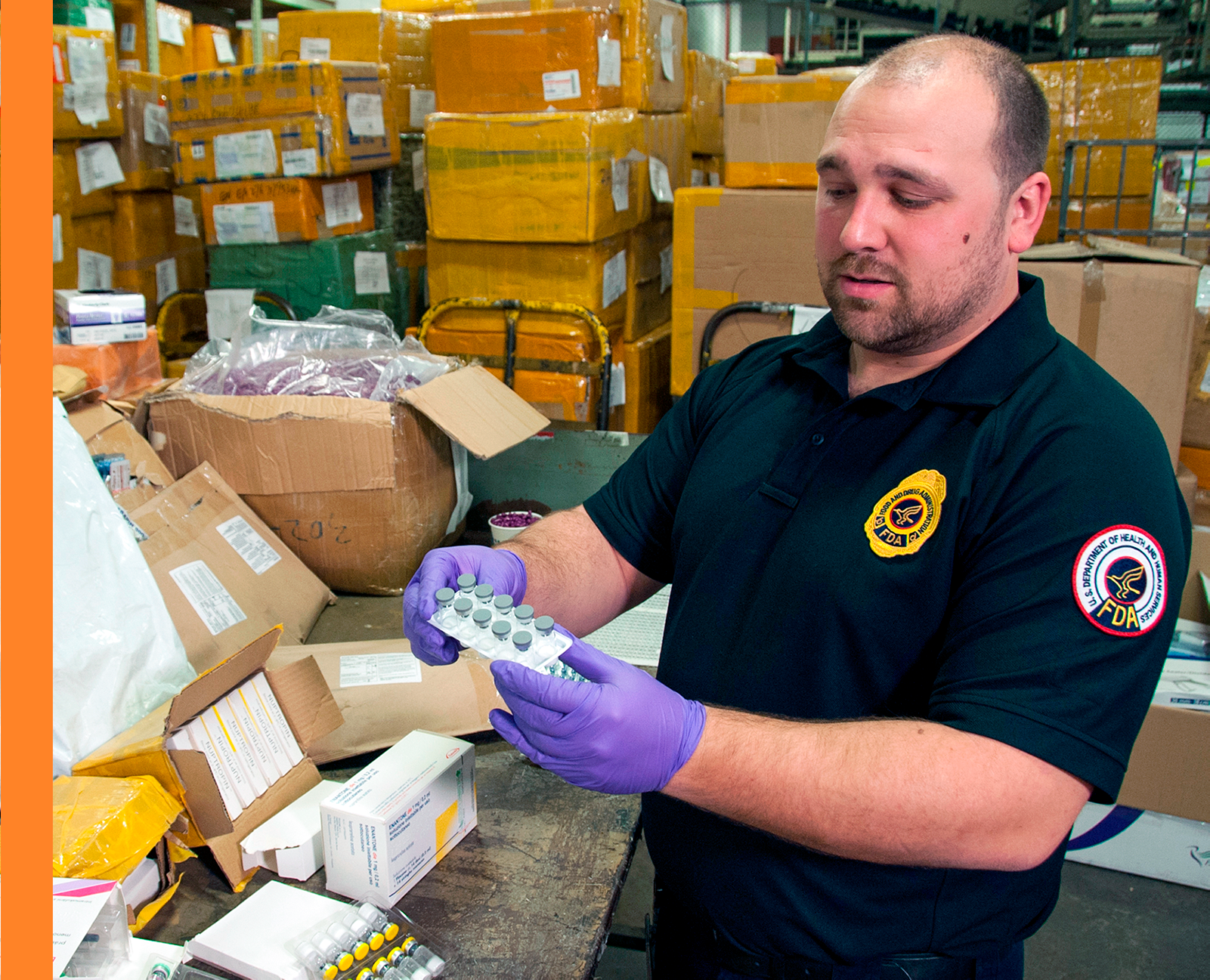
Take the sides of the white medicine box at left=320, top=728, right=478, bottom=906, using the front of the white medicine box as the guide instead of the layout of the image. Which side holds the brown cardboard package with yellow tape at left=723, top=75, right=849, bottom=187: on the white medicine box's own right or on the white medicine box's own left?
on the white medicine box's own left

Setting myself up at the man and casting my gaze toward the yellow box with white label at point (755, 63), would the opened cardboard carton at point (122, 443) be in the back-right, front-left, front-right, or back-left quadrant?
front-left

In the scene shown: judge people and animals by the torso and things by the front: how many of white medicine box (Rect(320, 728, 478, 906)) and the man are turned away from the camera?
0

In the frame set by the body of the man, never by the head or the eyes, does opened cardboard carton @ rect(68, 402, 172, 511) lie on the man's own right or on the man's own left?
on the man's own right

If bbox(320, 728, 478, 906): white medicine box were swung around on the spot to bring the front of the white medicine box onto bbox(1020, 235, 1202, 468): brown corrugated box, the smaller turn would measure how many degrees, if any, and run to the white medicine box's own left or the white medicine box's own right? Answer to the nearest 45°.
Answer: approximately 90° to the white medicine box's own left

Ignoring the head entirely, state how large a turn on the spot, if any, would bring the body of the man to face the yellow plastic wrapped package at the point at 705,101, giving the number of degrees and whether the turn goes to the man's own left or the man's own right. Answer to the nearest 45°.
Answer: approximately 135° to the man's own right

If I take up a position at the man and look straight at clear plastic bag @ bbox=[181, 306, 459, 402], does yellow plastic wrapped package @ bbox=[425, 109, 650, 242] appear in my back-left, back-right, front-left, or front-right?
front-right

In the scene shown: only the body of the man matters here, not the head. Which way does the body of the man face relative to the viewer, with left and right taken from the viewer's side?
facing the viewer and to the left of the viewer

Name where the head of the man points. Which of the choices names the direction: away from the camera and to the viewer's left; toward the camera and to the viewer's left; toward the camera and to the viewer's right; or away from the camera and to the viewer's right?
toward the camera and to the viewer's left

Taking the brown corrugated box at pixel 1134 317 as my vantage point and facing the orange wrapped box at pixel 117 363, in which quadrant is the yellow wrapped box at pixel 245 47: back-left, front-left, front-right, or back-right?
front-right

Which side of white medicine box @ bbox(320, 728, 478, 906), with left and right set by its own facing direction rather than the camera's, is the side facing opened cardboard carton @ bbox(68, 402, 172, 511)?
back

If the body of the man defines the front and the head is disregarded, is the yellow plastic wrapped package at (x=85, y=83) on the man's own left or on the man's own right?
on the man's own right
